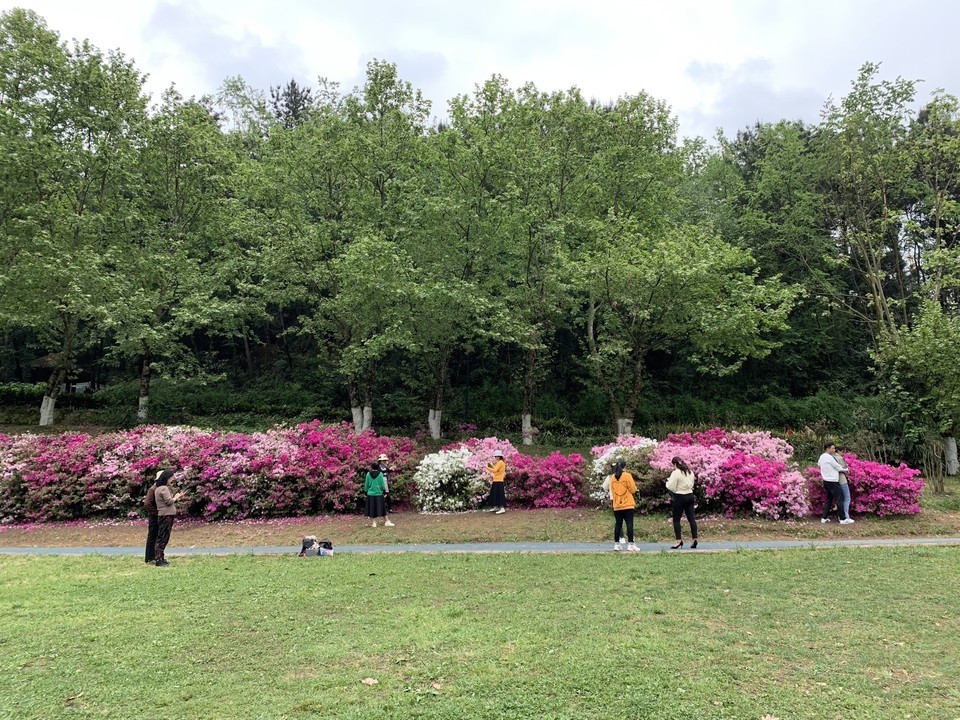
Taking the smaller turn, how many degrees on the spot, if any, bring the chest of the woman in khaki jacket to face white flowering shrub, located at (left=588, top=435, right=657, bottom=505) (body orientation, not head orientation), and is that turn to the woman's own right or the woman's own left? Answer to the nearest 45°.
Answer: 0° — they already face it

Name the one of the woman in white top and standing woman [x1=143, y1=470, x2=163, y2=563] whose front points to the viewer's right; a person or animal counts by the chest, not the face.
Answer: the standing woman

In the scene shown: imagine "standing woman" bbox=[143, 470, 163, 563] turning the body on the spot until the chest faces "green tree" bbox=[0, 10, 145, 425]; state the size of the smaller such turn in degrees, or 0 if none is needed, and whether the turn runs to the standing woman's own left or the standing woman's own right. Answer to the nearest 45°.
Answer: approximately 90° to the standing woman's own left

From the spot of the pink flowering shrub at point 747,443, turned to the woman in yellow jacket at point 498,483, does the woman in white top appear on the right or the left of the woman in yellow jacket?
left

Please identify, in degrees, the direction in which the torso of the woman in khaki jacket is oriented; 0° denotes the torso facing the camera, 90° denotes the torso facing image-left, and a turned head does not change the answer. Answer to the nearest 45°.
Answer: approximately 270°

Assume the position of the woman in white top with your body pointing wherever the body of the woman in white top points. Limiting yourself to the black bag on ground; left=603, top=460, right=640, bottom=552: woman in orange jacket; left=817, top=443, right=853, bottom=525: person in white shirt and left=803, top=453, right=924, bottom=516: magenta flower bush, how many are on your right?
2

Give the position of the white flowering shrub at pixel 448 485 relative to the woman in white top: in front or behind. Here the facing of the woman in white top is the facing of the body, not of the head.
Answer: in front

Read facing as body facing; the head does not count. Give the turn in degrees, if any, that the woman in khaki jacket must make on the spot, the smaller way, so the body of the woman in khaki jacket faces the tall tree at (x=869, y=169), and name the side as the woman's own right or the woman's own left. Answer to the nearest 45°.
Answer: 0° — they already face it

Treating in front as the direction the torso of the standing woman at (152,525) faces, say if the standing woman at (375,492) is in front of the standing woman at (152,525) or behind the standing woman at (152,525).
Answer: in front

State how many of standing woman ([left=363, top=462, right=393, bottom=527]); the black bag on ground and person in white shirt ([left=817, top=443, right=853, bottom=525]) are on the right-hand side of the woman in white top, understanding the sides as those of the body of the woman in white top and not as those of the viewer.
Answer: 1

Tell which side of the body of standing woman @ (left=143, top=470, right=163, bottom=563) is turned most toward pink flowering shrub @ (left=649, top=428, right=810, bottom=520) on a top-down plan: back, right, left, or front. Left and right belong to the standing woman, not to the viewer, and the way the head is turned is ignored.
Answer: front

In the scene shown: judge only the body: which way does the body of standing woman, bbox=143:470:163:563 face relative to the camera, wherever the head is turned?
to the viewer's right

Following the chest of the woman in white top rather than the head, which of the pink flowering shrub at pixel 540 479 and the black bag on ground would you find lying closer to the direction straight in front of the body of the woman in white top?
the pink flowering shrub

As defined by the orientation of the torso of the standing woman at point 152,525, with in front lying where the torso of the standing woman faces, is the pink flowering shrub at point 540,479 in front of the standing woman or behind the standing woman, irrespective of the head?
in front

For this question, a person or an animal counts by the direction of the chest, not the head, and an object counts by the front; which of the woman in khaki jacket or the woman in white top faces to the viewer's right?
the woman in khaki jacket

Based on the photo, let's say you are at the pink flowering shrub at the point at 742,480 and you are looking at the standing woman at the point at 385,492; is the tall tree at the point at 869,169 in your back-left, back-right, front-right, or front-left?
back-right

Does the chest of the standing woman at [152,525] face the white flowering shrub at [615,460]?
yes

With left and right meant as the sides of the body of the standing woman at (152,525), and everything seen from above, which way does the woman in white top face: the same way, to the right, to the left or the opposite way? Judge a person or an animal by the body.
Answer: to the left

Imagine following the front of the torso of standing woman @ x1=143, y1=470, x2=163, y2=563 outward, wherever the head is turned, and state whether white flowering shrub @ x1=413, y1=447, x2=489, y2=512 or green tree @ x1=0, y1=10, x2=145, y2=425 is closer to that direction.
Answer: the white flowering shrub

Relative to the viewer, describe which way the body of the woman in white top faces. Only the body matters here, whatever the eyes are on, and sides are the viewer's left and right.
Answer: facing away from the viewer and to the left of the viewer
